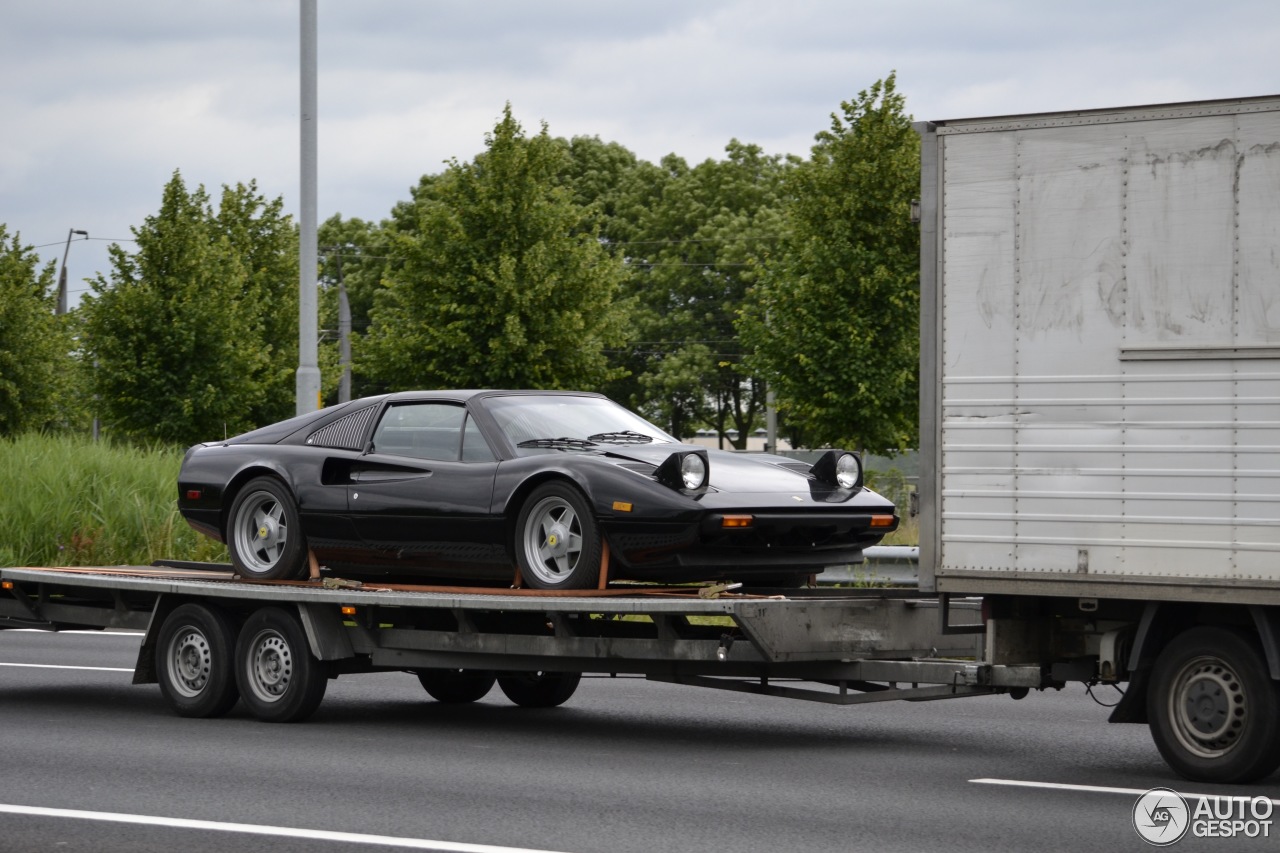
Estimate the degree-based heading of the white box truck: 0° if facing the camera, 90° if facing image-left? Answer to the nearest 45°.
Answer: approximately 315°

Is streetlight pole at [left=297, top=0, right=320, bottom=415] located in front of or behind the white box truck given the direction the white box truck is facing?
behind

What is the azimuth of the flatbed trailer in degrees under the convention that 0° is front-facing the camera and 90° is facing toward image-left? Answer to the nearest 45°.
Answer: approximately 315°

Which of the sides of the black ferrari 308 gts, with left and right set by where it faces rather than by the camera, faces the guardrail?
left

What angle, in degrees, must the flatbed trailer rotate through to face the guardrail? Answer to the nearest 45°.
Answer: approximately 90° to its left

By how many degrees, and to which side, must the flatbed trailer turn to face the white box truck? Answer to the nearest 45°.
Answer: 0° — it already faces it

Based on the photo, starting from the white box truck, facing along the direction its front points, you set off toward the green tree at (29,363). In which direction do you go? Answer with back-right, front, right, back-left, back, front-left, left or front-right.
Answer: back

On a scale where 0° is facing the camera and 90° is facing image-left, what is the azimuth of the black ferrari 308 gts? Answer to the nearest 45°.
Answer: approximately 315°

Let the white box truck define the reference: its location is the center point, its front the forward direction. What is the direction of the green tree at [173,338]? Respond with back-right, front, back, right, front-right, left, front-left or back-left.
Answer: back
